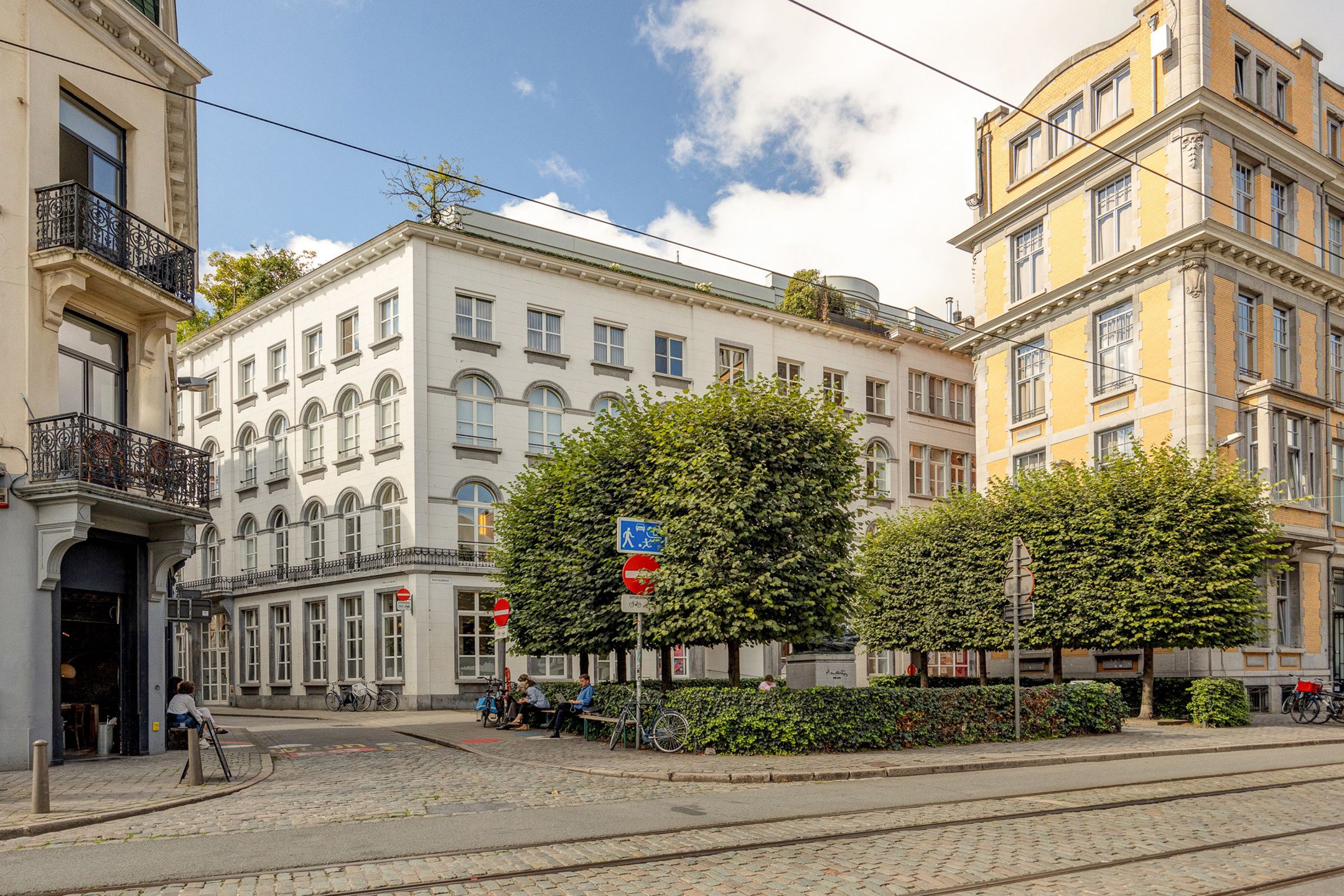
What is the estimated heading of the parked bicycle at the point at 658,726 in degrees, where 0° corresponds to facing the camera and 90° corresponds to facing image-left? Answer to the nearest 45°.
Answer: approximately 90°

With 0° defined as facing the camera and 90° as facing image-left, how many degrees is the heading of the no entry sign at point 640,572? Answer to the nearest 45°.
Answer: approximately 0°

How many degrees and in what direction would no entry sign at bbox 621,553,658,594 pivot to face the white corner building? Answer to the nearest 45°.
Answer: approximately 180°

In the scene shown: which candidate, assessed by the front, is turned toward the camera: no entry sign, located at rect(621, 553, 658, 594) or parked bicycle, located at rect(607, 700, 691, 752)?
the no entry sign

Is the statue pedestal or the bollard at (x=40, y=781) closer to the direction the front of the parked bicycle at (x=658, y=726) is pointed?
the bollard

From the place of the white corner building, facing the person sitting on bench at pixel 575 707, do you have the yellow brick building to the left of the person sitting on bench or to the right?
left

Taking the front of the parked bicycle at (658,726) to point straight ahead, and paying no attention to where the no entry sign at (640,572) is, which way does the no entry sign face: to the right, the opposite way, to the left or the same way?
to the left

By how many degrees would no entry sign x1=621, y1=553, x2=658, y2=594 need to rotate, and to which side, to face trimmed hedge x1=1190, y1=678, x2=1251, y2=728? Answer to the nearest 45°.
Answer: approximately 135° to its left
